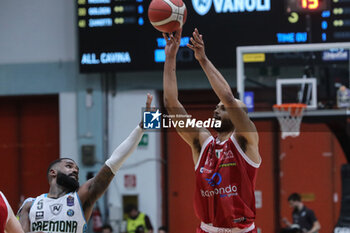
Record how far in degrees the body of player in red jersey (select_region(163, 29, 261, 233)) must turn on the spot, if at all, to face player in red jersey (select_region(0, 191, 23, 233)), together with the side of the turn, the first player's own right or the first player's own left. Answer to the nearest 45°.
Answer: approximately 45° to the first player's own right

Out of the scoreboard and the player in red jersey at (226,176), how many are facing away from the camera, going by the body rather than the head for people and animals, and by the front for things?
0

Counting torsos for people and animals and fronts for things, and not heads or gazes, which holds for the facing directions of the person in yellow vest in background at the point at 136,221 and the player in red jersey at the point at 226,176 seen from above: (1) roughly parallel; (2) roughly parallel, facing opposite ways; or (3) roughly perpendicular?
roughly parallel

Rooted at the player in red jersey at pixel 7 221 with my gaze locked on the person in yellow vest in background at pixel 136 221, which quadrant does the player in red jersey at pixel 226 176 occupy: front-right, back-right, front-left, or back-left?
front-right

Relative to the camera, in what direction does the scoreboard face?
facing the viewer

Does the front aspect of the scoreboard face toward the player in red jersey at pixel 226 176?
yes

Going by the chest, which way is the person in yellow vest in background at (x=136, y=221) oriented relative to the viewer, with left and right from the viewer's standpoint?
facing the viewer and to the left of the viewer

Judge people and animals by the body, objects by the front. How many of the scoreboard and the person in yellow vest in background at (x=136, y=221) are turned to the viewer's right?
0

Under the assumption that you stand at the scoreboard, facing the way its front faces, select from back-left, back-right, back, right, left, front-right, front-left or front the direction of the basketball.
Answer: front

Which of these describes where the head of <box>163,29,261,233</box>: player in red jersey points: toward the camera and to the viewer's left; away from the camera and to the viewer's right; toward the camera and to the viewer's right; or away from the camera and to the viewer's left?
toward the camera and to the viewer's left
